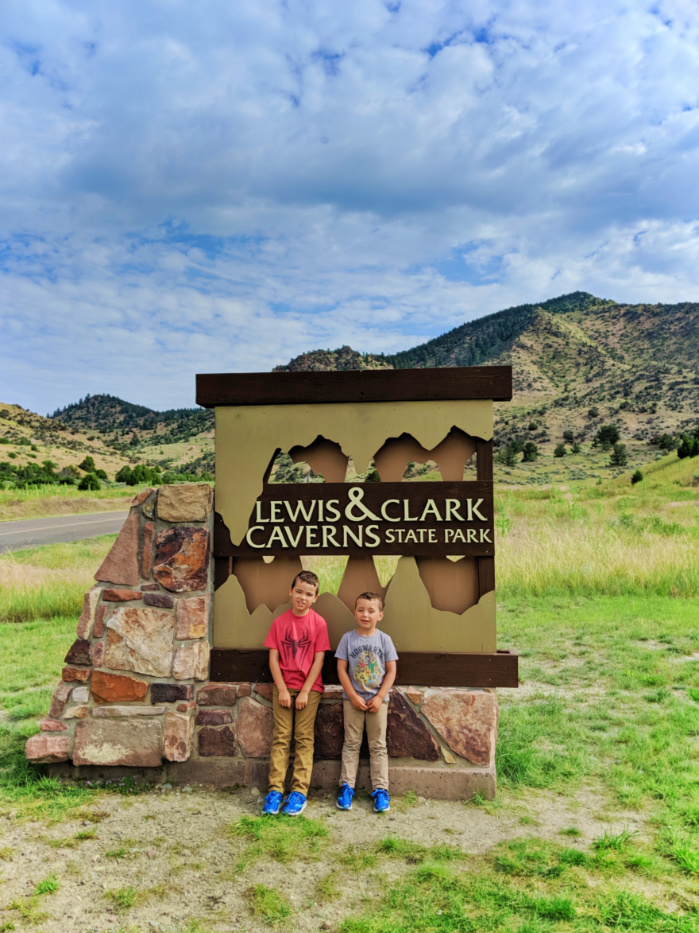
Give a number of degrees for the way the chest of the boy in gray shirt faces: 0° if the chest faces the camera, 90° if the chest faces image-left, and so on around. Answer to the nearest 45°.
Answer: approximately 0°

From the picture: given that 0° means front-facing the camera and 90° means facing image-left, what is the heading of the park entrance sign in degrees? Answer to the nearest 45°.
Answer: approximately 0°

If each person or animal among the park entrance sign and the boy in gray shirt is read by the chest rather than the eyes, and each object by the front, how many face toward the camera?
2

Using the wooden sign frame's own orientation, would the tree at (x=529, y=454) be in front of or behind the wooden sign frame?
behind
